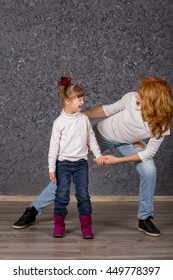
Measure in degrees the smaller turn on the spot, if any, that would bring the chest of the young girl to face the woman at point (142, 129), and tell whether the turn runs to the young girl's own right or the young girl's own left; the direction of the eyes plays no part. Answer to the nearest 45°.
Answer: approximately 90° to the young girl's own left

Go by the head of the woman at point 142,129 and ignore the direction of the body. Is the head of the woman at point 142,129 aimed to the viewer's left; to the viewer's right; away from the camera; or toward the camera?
to the viewer's left

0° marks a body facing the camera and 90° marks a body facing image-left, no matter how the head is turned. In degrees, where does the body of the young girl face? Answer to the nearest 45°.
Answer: approximately 0°
